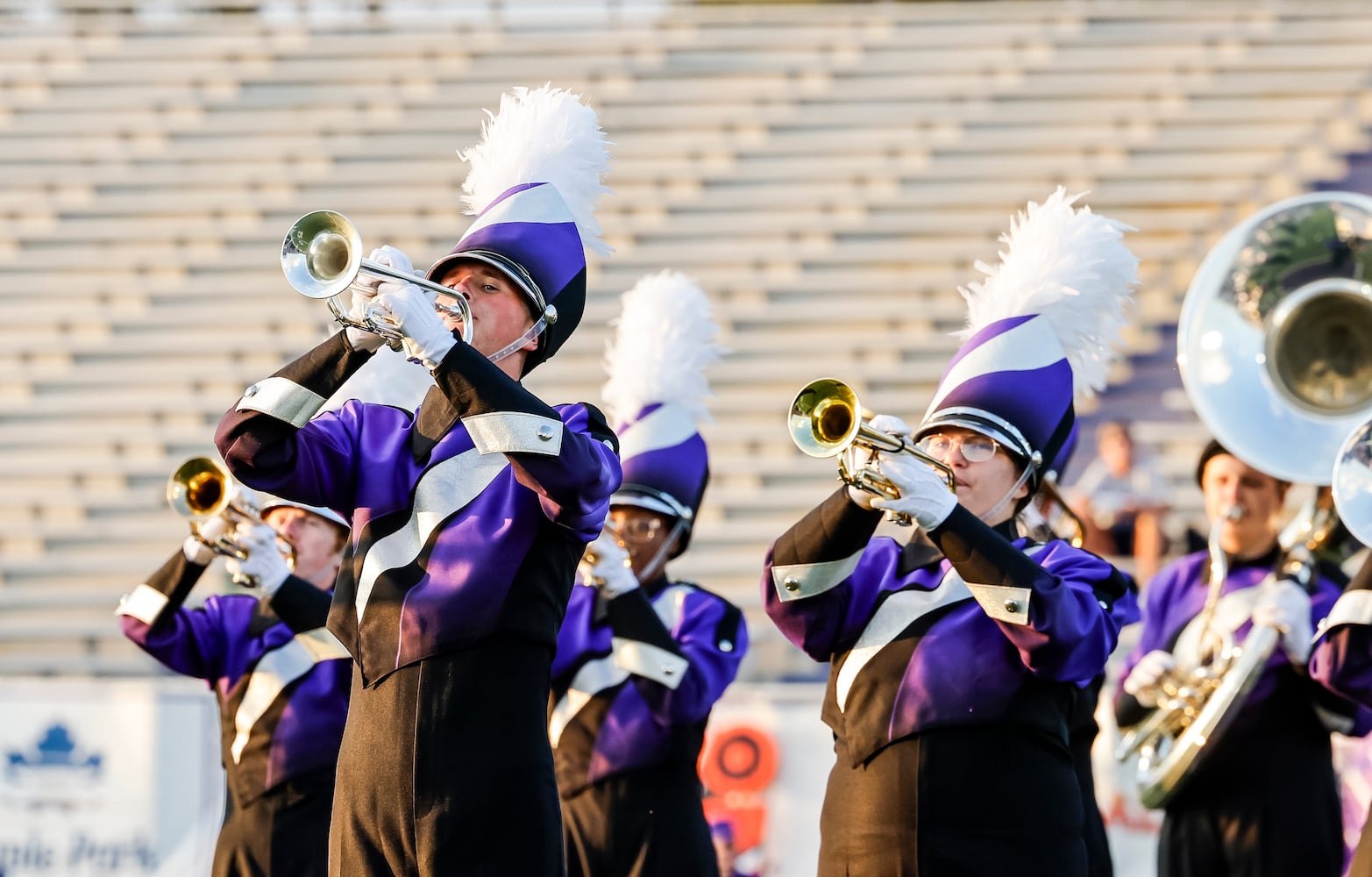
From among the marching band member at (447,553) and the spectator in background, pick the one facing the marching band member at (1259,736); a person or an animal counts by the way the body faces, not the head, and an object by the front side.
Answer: the spectator in background

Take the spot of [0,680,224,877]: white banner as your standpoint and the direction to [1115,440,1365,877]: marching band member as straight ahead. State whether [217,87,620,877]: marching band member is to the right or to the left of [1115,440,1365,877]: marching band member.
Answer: right

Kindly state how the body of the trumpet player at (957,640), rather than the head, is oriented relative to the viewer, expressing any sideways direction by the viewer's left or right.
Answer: facing the viewer and to the left of the viewer

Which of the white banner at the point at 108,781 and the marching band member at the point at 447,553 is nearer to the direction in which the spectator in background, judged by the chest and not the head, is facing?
the marching band member

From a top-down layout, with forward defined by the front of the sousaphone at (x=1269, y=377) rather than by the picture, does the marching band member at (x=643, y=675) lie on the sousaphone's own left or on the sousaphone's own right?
on the sousaphone's own right

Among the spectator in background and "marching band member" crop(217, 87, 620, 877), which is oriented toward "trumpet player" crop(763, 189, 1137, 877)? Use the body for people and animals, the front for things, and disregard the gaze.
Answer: the spectator in background

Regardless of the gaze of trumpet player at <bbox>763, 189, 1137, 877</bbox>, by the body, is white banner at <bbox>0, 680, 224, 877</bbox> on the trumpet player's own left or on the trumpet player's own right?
on the trumpet player's own right

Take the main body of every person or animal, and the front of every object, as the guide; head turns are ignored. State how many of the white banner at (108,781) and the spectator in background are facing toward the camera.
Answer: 2

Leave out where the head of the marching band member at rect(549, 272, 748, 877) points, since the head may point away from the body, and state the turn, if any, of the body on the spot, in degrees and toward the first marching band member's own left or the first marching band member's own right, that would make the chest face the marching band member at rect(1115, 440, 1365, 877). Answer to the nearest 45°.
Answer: approximately 135° to the first marching band member's own left
